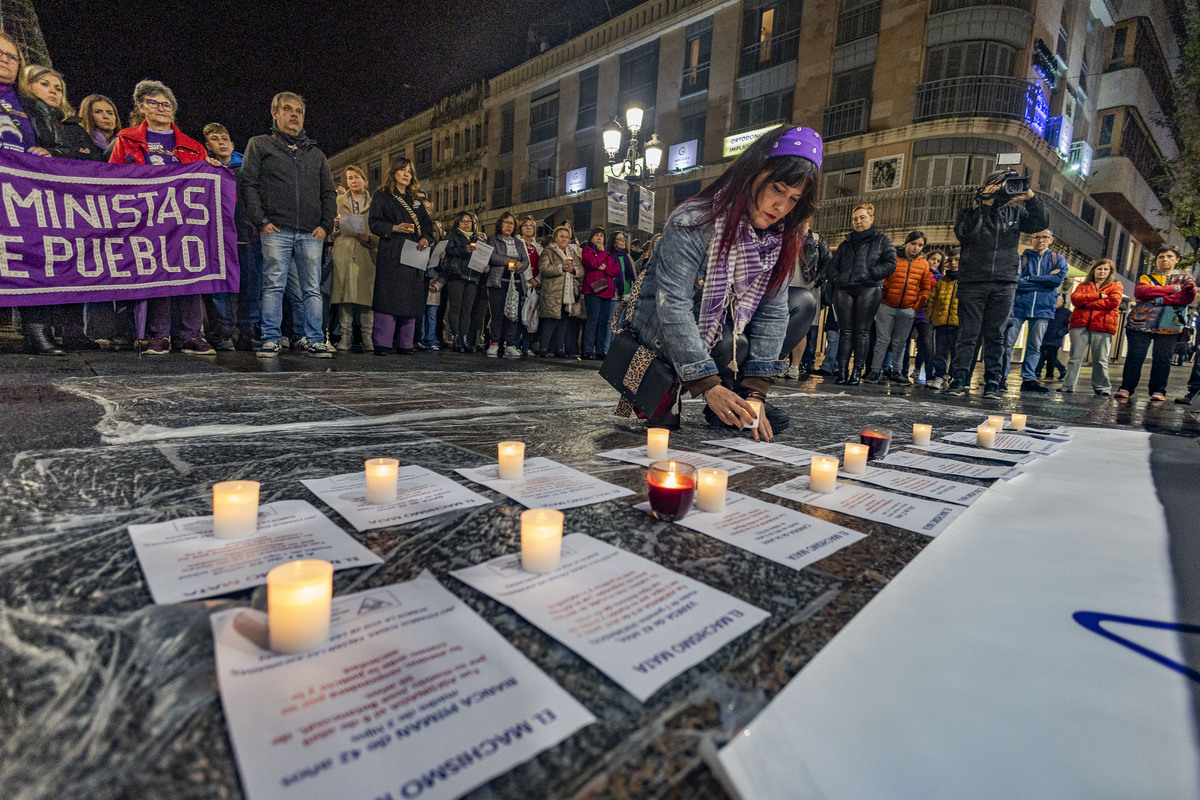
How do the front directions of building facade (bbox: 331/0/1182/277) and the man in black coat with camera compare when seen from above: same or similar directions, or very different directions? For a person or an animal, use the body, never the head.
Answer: same or similar directions

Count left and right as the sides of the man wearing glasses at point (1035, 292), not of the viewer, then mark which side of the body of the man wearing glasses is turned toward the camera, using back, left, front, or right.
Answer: front

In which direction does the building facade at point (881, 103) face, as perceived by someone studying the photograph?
facing the viewer and to the left of the viewer

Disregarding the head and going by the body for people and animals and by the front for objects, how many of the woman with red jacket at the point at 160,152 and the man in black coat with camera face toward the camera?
2

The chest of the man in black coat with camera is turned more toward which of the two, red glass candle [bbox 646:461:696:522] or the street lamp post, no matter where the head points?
the red glass candle

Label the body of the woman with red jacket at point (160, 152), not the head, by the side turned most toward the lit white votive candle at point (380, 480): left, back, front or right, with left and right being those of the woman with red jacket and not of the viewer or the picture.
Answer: front

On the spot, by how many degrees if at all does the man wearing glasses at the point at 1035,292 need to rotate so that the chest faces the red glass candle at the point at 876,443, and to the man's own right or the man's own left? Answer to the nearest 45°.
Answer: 0° — they already face it

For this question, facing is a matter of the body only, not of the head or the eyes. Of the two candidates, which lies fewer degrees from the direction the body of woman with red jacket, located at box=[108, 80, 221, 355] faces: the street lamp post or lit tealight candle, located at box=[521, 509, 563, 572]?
the lit tealight candle

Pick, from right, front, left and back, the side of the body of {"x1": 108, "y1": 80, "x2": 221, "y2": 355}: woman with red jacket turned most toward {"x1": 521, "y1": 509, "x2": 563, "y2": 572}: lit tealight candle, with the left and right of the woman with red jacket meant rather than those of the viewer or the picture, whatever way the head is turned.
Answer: front

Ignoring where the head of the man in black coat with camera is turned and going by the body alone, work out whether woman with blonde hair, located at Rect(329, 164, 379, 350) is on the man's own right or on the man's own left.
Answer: on the man's own right

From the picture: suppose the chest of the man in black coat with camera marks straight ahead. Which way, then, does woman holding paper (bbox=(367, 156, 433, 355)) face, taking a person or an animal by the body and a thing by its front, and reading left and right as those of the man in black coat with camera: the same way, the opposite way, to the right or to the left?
to the left

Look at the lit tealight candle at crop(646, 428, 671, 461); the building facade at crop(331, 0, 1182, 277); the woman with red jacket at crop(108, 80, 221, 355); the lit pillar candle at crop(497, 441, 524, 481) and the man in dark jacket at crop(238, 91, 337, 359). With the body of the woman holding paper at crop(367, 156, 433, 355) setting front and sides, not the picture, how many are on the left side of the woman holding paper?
1

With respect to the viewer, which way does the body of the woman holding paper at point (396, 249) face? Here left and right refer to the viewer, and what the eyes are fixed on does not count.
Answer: facing the viewer and to the right of the viewer

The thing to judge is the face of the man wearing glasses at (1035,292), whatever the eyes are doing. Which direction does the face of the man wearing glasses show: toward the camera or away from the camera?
toward the camera

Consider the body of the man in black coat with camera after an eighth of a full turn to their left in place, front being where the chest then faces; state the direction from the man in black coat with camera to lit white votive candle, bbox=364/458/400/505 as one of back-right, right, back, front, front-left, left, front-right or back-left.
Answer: front-right

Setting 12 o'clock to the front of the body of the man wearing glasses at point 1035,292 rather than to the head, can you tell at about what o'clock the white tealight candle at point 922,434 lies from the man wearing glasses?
The white tealight candle is roughly at 12 o'clock from the man wearing glasses.

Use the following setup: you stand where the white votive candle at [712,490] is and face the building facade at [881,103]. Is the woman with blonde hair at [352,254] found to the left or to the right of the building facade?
left
